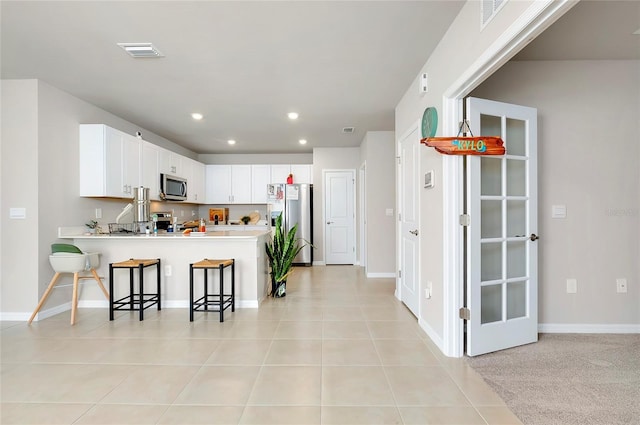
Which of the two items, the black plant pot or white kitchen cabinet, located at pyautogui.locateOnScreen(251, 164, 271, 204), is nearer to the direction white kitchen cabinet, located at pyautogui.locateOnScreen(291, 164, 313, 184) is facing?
the black plant pot

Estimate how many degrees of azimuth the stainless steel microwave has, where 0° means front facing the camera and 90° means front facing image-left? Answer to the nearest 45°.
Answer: approximately 315°

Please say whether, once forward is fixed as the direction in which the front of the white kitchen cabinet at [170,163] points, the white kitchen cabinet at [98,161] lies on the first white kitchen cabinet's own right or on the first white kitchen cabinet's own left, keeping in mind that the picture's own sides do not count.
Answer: on the first white kitchen cabinet's own right

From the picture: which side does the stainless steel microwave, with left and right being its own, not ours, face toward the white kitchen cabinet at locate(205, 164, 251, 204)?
left

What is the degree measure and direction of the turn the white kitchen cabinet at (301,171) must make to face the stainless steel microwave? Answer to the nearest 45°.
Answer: approximately 45° to its right

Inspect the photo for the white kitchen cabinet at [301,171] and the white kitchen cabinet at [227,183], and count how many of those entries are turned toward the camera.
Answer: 2

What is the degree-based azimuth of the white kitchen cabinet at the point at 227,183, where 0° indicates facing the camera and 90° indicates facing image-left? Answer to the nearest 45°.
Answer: approximately 0°

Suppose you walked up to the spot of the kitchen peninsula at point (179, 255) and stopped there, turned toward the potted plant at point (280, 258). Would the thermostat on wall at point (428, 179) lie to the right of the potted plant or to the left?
right

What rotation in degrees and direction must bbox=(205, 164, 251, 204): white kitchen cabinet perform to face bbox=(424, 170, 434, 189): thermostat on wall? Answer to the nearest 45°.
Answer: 0° — it already faces it

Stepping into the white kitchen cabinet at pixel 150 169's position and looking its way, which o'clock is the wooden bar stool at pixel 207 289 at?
The wooden bar stool is roughly at 1 o'clock from the white kitchen cabinet.

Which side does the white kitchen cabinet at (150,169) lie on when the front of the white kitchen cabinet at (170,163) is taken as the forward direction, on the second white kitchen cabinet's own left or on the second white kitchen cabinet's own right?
on the second white kitchen cabinet's own right
